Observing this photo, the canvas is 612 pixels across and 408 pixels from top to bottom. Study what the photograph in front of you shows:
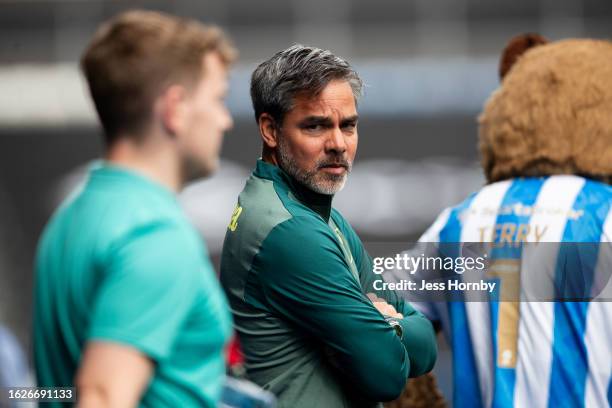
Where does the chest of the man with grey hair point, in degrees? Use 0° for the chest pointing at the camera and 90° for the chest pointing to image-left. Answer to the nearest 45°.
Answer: approximately 270°
